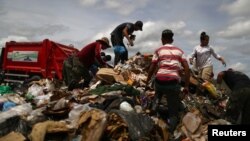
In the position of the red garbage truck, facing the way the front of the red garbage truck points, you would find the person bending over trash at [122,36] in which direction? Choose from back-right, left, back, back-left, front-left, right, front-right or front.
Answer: back-left

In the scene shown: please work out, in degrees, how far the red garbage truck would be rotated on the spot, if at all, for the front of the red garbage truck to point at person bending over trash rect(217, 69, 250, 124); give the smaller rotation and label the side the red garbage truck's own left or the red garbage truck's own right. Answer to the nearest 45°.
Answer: approximately 135° to the red garbage truck's own left

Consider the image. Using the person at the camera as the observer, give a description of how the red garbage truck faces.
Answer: facing to the left of the viewer

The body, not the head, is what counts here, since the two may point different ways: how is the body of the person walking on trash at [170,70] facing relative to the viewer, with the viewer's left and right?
facing away from the viewer

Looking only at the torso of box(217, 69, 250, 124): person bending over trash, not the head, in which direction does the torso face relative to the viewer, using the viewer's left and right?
facing to the left of the viewer

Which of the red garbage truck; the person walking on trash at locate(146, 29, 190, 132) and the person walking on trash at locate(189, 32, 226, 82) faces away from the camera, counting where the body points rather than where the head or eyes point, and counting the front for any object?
the person walking on trash at locate(146, 29, 190, 132)

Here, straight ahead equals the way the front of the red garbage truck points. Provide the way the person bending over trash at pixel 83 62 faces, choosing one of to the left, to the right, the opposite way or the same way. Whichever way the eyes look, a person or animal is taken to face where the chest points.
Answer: the opposite way

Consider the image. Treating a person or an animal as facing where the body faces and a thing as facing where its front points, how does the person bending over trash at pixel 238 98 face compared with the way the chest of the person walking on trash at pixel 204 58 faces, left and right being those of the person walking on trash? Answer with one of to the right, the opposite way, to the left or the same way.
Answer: to the right

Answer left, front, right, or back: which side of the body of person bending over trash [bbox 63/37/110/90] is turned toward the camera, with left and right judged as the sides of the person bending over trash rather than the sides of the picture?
right
